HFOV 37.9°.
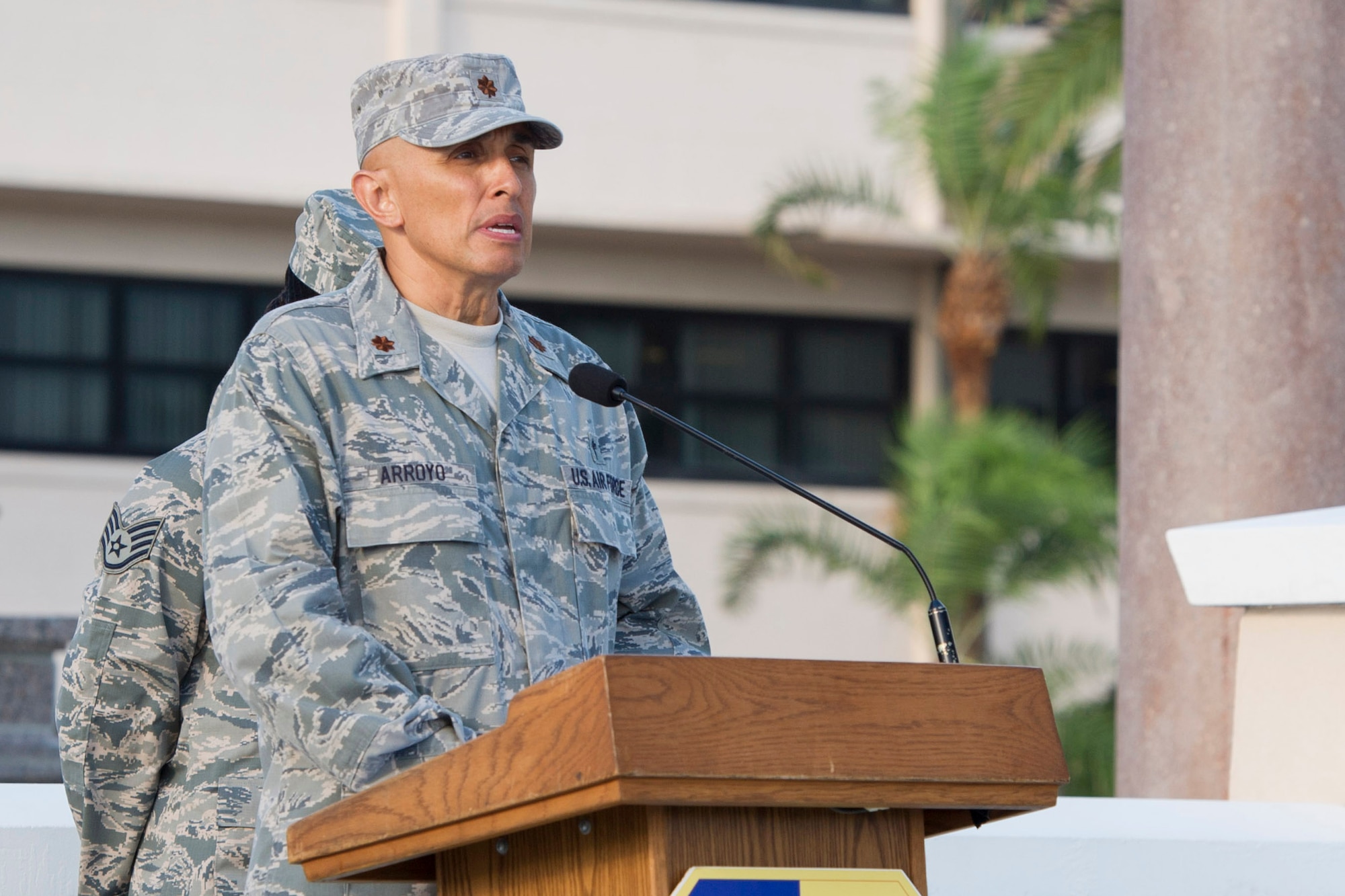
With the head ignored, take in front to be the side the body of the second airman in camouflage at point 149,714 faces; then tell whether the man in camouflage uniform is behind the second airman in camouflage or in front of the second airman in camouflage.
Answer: in front

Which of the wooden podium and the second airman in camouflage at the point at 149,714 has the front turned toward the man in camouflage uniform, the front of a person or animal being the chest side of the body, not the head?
the second airman in camouflage

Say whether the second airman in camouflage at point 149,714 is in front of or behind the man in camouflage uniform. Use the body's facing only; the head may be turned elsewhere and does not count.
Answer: behind

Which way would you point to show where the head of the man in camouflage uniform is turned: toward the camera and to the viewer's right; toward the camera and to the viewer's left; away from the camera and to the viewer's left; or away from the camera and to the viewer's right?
toward the camera and to the viewer's right

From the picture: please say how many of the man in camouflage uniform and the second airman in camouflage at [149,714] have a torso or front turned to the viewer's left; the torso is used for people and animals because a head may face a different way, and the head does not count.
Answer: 0

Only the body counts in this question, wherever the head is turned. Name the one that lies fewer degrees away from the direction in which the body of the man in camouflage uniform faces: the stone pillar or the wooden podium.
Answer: the wooden podium

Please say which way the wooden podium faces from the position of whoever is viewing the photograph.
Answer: facing the viewer and to the right of the viewer

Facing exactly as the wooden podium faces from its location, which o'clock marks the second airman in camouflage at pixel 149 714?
The second airman in camouflage is roughly at 6 o'clock from the wooden podium.

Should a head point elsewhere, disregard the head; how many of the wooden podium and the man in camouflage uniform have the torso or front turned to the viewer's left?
0
